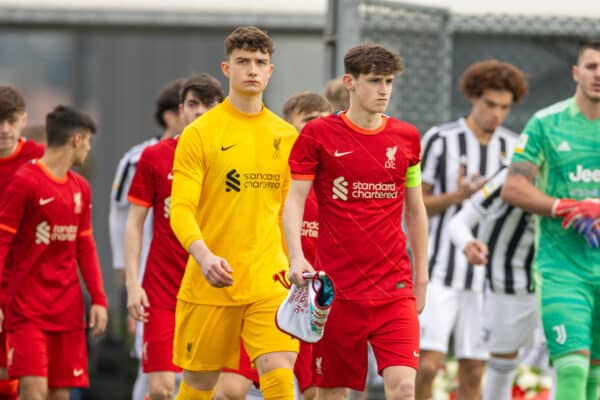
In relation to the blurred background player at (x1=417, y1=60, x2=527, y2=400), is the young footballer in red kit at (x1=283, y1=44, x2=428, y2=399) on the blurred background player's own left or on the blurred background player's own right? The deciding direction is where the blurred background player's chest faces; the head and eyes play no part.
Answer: on the blurred background player's own right

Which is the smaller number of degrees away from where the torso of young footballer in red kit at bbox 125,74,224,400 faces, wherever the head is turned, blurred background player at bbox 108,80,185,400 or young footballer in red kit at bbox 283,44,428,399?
the young footballer in red kit

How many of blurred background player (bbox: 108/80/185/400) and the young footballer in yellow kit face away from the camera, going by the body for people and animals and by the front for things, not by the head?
0

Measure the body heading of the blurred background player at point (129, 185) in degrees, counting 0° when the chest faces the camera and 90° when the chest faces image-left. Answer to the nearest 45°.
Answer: approximately 315°

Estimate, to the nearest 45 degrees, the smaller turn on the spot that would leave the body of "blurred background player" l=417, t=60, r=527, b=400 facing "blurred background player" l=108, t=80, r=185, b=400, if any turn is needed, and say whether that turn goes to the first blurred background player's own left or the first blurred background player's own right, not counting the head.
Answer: approximately 135° to the first blurred background player's own right

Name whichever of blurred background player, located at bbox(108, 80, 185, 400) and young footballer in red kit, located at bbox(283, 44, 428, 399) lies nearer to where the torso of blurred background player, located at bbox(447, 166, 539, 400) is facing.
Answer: the young footballer in red kit

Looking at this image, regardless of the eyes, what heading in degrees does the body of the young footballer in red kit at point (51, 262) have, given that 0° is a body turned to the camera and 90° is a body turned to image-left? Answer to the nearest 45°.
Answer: approximately 315°
